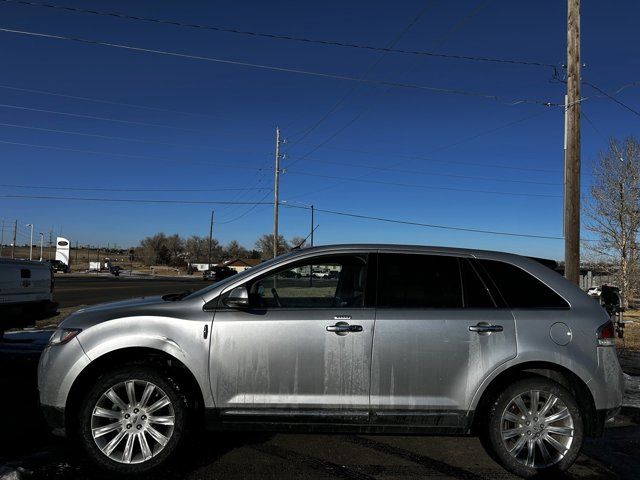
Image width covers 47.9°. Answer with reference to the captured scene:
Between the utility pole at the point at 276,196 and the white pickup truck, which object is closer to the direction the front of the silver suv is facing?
the white pickup truck

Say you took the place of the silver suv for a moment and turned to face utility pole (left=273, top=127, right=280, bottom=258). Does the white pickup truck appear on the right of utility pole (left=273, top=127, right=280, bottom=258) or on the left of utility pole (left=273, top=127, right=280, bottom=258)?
left

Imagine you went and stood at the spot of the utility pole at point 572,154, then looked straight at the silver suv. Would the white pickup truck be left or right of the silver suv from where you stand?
right

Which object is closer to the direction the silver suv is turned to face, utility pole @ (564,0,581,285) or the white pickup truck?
the white pickup truck

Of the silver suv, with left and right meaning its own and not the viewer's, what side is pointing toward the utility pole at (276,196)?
right

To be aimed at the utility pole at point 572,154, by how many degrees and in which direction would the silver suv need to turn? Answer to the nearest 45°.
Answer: approximately 135° to its right

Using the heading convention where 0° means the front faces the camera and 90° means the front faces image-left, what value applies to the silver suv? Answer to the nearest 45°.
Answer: approximately 90°

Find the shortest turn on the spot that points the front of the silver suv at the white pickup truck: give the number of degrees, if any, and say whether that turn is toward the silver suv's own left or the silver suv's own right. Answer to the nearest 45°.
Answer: approximately 45° to the silver suv's own right
